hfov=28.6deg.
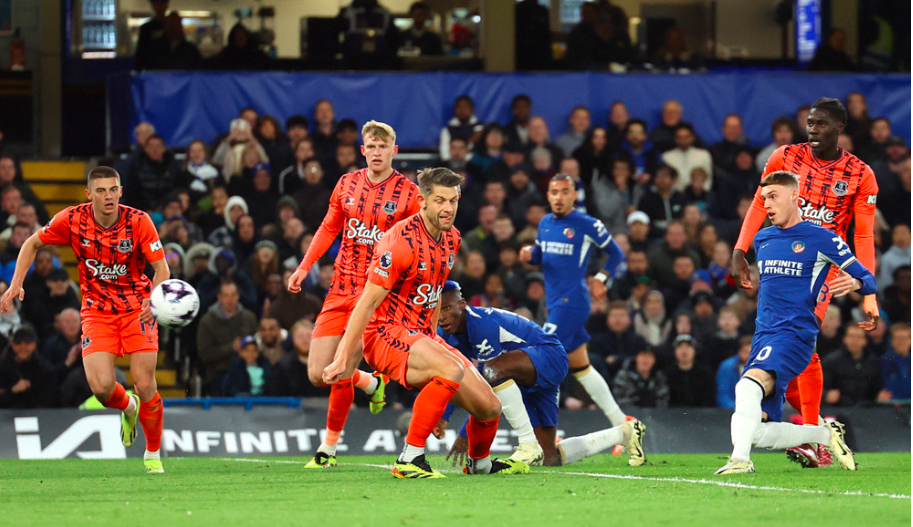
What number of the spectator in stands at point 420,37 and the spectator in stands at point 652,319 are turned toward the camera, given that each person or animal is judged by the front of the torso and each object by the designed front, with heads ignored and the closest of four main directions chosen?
2

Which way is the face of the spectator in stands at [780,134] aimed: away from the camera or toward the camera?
toward the camera

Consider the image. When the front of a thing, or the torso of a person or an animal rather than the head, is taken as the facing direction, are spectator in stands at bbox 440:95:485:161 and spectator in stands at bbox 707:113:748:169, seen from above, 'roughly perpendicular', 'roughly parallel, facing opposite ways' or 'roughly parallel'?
roughly parallel

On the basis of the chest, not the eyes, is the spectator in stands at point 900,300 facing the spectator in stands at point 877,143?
no

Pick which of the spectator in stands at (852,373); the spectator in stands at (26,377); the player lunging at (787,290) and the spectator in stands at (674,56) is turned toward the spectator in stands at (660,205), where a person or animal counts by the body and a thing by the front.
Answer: the spectator in stands at (674,56)

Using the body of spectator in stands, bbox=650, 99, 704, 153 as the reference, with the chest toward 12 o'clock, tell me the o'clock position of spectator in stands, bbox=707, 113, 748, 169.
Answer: spectator in stands, bbox=707, 113, 748, 169 is roughly at 9 o'clock from spectator in stands, bbox=650, 99, 704, 153.

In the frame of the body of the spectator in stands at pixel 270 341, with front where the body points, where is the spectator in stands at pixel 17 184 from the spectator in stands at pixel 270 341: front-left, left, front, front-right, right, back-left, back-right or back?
back-right

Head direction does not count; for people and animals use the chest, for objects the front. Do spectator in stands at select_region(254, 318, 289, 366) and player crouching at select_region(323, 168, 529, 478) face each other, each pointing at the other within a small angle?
no

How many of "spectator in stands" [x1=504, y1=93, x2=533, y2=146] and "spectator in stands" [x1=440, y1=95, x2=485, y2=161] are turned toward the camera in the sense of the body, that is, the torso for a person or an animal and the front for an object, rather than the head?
2

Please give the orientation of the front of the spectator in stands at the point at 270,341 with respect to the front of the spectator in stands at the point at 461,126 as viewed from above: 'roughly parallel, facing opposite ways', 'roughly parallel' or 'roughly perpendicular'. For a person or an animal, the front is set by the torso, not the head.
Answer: roughly parallel

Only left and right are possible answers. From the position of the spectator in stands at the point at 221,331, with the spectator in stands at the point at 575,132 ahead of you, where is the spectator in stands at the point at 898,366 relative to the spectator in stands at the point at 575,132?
right

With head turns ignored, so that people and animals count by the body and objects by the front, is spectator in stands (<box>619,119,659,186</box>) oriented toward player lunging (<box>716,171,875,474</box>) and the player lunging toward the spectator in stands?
no

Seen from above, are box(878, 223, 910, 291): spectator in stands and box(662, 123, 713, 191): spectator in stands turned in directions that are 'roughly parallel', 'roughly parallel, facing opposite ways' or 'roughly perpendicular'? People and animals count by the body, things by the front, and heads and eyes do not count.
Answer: roughly parallel

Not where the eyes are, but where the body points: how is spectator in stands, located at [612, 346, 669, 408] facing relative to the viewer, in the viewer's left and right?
facing the viewer

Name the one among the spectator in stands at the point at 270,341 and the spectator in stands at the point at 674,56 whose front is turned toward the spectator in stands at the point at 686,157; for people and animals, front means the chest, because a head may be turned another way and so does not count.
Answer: the spectator in stands at the point at 674,56

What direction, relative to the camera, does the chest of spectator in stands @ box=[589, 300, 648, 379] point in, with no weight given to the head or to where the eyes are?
toward the camera

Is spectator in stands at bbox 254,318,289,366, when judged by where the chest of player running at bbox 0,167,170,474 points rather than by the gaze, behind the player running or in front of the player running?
behind

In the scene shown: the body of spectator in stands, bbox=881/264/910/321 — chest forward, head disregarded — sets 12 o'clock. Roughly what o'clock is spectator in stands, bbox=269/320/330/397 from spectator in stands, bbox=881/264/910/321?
spectator in stands, bbox=269/320/330/397 is roughly at 2 o'clock from spectator in stands, bbox=881/264/910/321.

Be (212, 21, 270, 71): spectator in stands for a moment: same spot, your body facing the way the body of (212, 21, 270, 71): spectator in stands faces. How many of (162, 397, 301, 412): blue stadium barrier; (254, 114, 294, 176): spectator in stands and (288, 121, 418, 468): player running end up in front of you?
3
